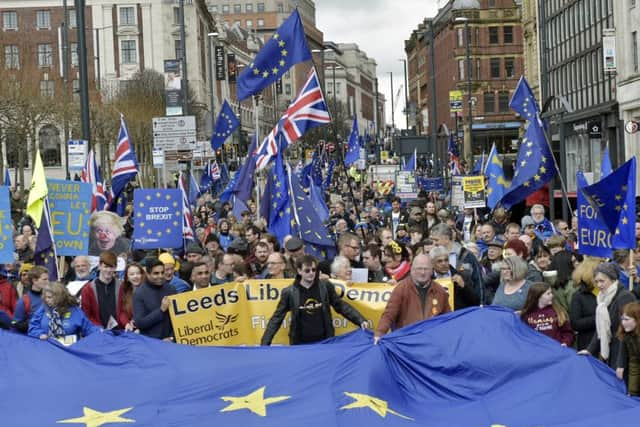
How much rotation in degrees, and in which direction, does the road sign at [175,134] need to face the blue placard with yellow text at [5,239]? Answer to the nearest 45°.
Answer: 0° — it already faces it

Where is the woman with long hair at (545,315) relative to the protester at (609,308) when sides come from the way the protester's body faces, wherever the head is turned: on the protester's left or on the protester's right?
on the protester's right

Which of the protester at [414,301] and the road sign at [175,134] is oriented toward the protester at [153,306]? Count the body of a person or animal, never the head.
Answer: the road sign

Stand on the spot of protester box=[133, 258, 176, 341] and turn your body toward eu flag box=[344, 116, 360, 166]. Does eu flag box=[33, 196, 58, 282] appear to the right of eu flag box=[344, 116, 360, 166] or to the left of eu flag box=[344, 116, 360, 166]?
left

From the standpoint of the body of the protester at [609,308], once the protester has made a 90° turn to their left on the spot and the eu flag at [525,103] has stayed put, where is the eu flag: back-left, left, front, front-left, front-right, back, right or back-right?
back-left

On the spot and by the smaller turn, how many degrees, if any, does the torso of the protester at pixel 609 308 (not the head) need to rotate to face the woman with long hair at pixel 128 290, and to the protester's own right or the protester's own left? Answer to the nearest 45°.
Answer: approximately 45° to the protester's own right

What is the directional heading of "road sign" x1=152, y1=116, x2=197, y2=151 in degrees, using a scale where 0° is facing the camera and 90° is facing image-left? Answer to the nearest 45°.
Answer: approximately 0°

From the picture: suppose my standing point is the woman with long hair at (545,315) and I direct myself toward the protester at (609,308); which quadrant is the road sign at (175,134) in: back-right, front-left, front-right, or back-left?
back-left

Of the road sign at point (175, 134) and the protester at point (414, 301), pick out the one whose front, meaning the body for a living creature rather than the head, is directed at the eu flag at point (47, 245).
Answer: the road sign

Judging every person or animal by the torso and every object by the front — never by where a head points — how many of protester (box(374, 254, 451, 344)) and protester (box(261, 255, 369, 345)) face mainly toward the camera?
2
